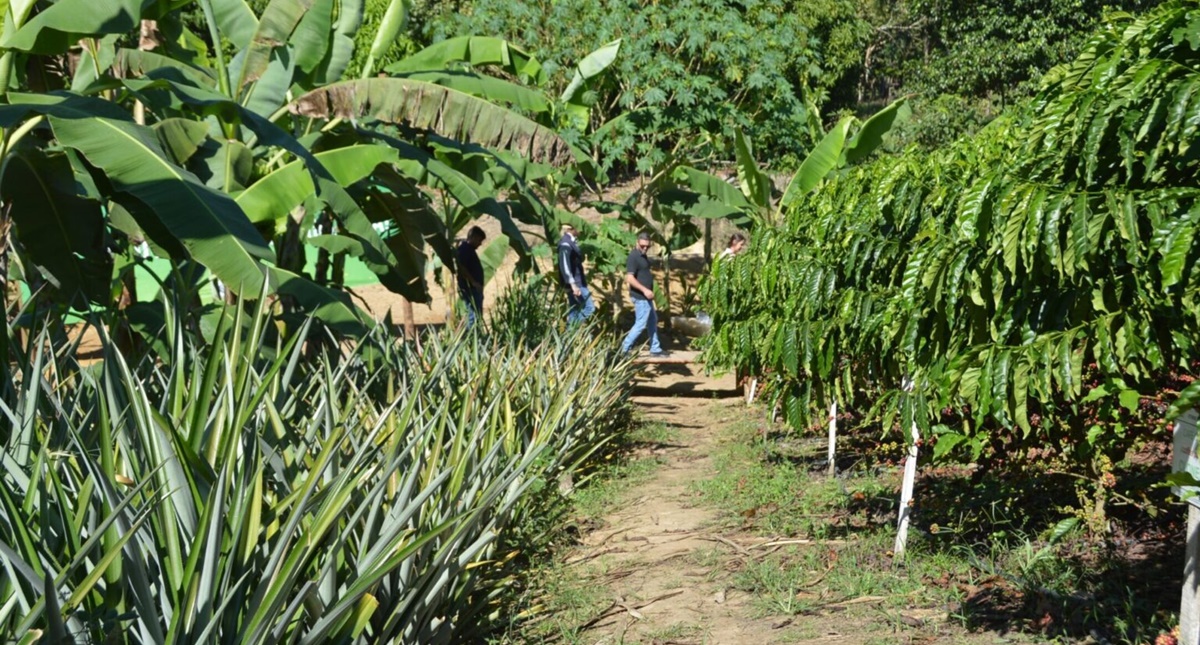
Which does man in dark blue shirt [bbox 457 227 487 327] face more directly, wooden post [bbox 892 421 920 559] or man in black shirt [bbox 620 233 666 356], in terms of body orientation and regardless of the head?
the man in black shirt

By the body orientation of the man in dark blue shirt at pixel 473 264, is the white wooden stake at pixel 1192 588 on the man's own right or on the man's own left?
on the man's own right

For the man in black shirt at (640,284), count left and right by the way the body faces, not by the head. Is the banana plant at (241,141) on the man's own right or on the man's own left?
on the man's own right
